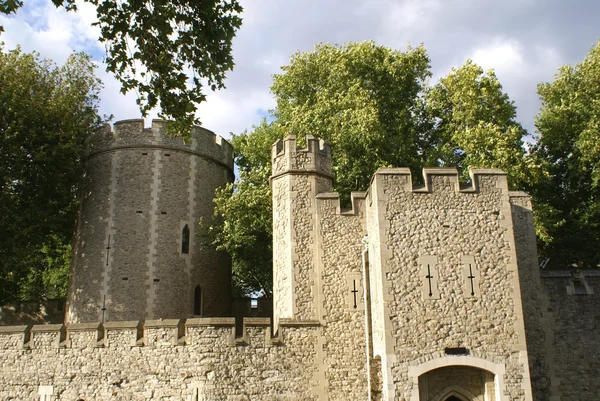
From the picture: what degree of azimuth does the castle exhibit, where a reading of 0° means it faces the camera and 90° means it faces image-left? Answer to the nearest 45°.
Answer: approximately 0°

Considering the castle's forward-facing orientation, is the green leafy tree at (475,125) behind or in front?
behind

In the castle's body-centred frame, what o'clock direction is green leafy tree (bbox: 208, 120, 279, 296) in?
The green leafy tree is roughly at 5 o'clock from the castle.

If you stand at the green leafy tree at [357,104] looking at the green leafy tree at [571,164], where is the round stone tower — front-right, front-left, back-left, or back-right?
back-right

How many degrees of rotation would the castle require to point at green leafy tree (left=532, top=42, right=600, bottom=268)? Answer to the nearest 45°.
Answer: approximately 135° to its left
